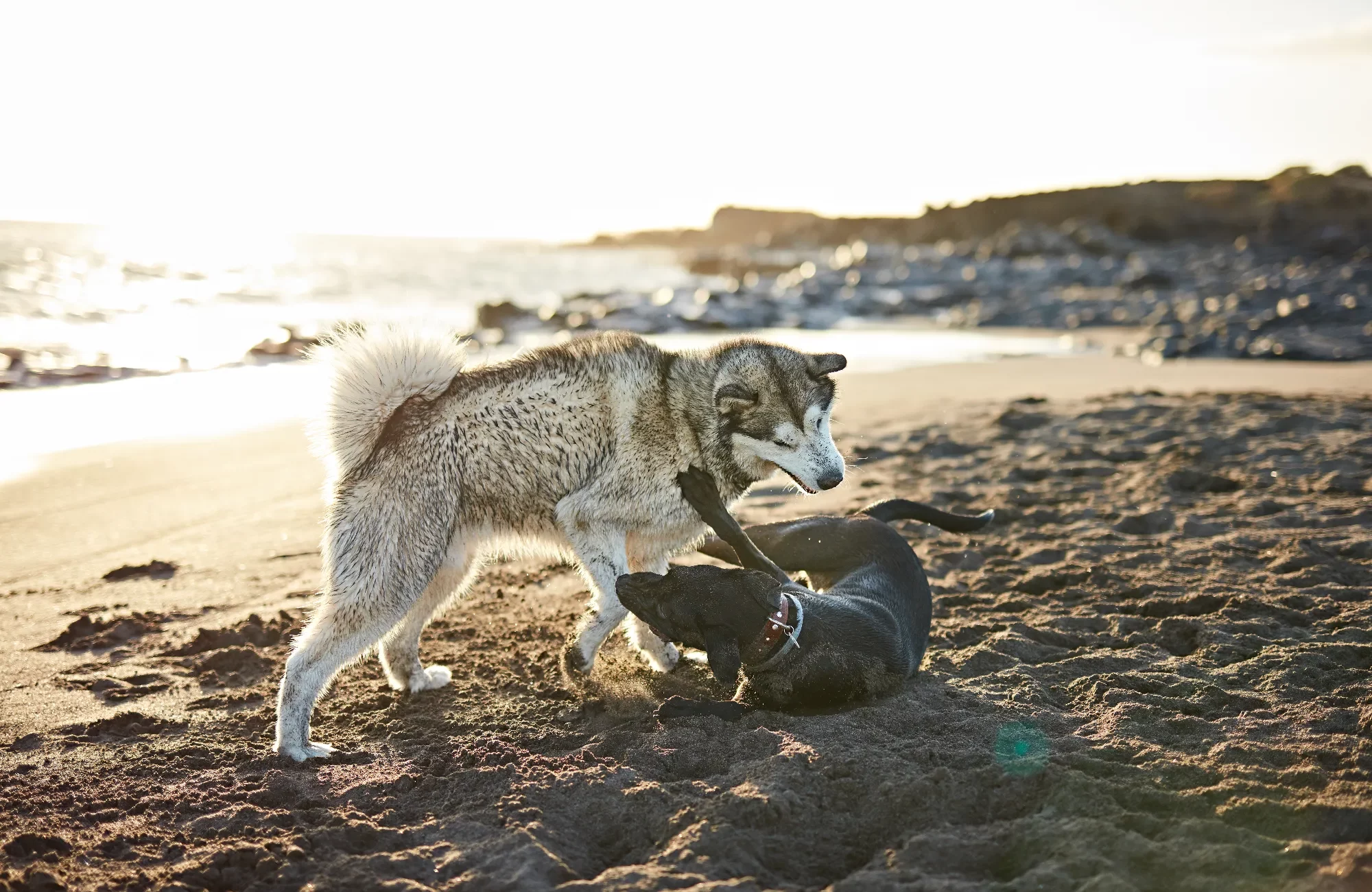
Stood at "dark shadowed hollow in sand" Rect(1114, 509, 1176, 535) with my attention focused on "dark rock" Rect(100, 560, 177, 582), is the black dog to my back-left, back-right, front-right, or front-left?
front-left

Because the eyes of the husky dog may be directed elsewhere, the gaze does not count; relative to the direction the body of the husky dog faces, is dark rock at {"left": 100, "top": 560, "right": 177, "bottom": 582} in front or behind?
behind

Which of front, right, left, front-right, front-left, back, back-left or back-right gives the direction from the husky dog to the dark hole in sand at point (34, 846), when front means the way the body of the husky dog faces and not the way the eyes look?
back-right

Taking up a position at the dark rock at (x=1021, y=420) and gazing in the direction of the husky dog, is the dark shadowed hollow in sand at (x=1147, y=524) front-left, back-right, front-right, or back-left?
front-left

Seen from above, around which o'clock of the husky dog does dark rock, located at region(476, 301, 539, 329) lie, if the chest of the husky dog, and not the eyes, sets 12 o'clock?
The dark rock is roughly at 9 o'clock from the husky dog.

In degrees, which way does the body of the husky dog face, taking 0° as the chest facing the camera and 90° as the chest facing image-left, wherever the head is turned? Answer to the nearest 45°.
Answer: approximately 270°

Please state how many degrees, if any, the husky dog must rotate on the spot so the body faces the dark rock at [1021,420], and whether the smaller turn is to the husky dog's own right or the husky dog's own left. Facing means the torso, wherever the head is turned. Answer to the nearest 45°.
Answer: approximately 45° to the husky dog's own left
